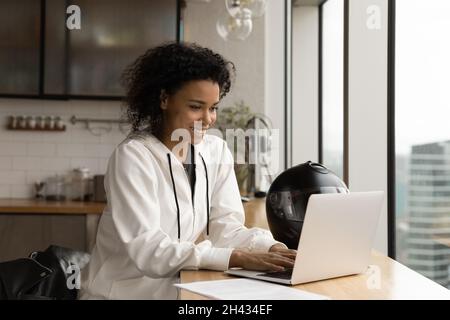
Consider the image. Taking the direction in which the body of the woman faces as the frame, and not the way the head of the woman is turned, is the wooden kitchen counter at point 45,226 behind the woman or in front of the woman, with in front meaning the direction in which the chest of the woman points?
behind

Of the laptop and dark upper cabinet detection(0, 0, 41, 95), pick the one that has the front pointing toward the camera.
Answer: the dark upper cabinet

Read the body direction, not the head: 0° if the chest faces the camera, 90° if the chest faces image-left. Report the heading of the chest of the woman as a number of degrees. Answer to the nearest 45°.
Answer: approximately 315°

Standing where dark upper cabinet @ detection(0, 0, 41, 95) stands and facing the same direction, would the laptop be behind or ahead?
ahead

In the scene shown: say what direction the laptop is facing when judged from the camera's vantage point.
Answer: facing away from the viewer and to the left of the viewer

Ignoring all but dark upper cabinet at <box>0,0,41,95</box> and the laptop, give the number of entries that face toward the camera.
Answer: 1

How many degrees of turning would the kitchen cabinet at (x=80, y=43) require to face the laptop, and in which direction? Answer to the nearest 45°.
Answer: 0° — it already faces it

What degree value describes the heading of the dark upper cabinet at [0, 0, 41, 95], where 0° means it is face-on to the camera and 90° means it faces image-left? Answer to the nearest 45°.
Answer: approximately 0°

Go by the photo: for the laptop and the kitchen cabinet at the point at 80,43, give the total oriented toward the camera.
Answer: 1

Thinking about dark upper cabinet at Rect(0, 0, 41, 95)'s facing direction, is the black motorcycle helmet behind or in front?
in front

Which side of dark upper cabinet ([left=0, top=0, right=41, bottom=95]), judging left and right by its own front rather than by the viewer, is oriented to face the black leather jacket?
front

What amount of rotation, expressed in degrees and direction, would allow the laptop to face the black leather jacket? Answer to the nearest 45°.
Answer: approximately 45° to its left

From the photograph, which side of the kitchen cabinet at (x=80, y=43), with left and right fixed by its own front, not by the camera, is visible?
front

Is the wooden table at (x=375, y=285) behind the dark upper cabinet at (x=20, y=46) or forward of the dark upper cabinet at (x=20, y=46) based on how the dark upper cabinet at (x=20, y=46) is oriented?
forward

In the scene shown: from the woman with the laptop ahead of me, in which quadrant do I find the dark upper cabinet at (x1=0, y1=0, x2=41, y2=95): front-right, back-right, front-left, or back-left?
back-left
